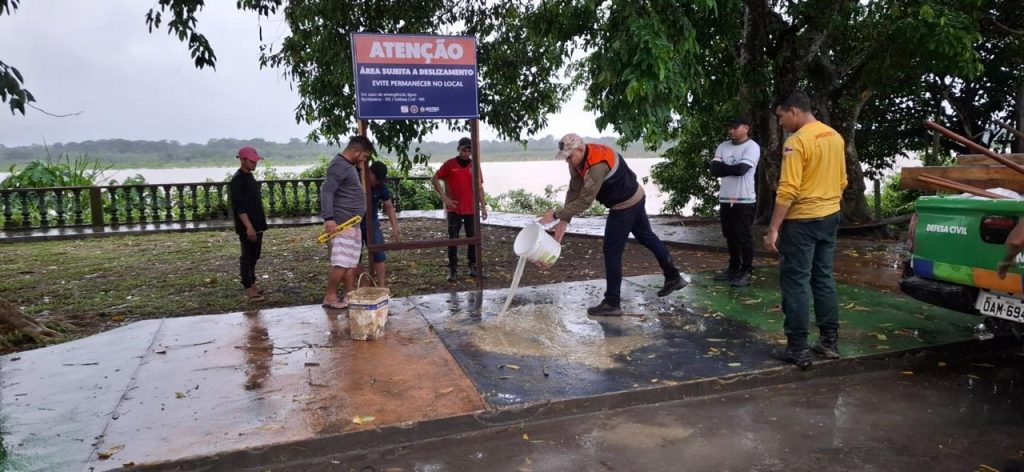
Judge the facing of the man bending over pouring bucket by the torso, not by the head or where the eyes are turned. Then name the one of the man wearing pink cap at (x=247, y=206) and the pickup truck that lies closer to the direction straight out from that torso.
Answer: the man wearing pink cap

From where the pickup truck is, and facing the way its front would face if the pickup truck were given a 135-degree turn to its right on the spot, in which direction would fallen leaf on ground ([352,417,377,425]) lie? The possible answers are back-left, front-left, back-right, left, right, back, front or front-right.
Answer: front-right

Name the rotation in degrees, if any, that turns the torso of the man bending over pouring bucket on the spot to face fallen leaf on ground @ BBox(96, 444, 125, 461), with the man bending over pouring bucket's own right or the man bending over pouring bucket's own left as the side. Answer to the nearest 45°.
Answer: approximately 45° to the man bending over pouring bucket's own left

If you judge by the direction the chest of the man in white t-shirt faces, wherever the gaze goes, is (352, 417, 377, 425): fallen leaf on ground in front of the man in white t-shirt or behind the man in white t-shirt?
in front

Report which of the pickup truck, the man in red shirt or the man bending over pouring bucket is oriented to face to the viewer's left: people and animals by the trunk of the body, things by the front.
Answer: the man bending over pouring bucket

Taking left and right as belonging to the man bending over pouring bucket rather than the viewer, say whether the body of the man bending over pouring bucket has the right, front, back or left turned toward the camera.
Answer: left

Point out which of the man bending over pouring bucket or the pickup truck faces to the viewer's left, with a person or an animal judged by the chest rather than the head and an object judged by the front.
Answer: the man bending over pouring bucket

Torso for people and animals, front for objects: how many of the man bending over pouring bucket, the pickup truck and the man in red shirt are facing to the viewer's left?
1

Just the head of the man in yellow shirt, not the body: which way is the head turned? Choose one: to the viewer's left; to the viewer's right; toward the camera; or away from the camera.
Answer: to the viewer's left

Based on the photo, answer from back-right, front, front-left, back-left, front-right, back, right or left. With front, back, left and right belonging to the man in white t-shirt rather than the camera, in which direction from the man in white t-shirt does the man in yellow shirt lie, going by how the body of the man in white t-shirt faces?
front-left

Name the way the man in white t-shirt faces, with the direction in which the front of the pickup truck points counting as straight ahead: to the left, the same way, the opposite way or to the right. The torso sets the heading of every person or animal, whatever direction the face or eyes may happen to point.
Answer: the opposite way
